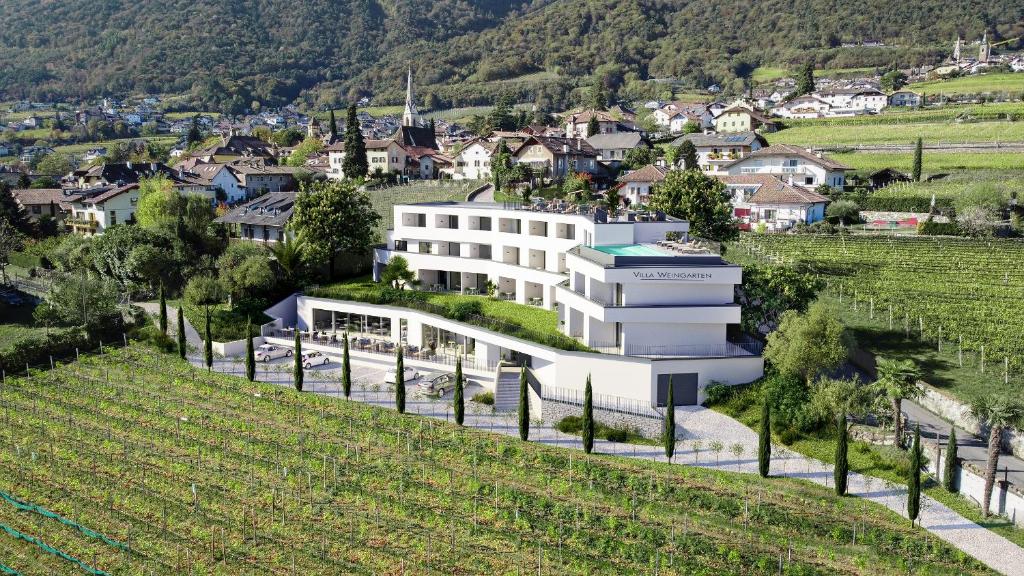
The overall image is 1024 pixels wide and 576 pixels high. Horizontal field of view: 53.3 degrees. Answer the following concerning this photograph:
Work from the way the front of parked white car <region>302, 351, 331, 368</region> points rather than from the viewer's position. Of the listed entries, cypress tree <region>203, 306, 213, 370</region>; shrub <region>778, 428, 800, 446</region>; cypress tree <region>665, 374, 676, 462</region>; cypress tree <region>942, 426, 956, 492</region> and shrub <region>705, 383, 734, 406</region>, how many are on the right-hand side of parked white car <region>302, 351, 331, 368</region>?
4

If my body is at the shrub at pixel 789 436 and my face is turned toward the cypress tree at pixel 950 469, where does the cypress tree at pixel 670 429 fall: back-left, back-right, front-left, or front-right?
back-right

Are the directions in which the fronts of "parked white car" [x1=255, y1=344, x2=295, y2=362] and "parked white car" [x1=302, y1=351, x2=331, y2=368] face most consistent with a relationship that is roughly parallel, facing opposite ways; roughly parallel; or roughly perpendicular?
roughly parallel

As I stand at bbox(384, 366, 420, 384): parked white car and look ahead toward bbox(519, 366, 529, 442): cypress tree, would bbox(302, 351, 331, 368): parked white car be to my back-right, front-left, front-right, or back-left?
back-right

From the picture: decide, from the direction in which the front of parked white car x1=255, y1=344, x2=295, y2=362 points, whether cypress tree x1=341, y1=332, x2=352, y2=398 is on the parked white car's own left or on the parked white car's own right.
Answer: on the parked white car's own right

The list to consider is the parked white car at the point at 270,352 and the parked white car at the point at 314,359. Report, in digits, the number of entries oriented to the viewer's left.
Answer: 0

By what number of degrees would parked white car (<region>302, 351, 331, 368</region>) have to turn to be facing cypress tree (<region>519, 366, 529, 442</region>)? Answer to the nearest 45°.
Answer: approximately 90° to its right

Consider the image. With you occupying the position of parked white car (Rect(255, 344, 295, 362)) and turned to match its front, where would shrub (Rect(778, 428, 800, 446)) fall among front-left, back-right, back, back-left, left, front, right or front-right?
right

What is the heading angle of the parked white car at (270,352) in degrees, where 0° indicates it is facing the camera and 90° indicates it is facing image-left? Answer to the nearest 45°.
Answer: approximately 225°

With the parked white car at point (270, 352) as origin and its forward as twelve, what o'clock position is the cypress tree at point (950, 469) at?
The cypress tree is roughly at 3 o'clock from the parked white car.

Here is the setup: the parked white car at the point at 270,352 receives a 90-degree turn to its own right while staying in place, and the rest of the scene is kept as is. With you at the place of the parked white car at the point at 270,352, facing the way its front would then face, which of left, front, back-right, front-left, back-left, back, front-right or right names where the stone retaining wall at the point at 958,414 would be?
front

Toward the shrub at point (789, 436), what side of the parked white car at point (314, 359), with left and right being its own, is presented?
right

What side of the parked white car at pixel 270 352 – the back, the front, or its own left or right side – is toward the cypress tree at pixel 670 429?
right

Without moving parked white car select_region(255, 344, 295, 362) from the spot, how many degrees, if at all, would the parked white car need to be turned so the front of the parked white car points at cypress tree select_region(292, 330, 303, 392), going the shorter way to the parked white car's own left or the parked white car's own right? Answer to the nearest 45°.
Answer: approximately 135° to the parked white car's own right

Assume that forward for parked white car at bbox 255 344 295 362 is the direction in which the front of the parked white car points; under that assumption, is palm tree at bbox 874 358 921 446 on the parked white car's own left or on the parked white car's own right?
on the parked white car's own right

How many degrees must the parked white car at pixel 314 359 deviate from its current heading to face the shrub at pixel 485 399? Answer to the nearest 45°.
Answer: approximately 90° to its right

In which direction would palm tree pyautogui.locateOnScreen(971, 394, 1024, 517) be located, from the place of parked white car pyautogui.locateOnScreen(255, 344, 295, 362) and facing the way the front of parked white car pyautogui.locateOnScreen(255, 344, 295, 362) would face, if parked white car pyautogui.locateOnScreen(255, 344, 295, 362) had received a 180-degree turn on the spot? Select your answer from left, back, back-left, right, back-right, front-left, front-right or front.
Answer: left

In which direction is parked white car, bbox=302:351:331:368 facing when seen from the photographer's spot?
facing away from the viewer and to the right of the viewer

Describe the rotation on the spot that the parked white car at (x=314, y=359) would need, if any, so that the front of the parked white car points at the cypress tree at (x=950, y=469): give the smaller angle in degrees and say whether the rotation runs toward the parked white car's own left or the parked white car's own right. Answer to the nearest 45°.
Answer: approximately 90° to the parked white car's own right
